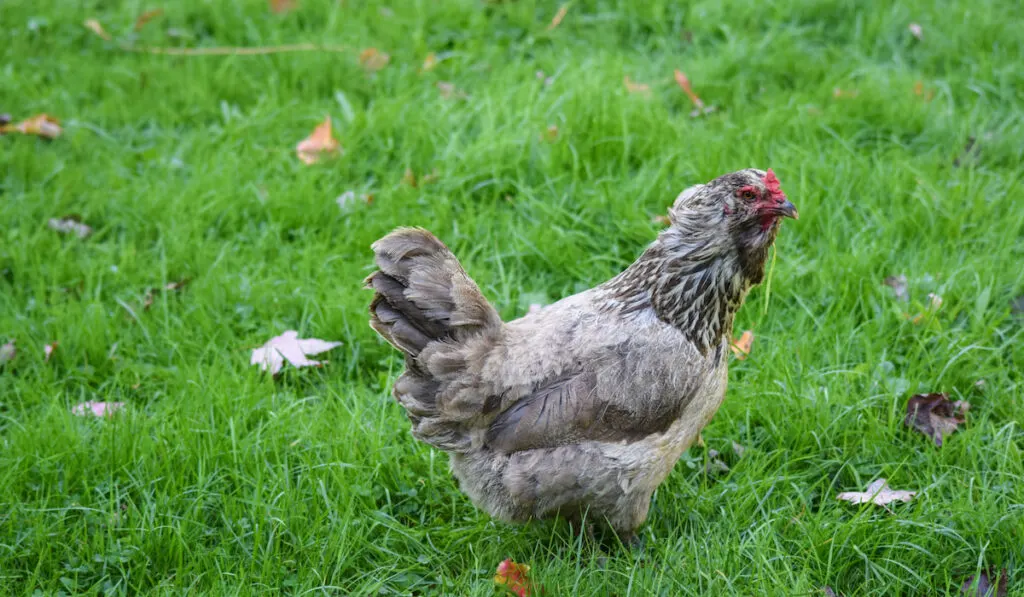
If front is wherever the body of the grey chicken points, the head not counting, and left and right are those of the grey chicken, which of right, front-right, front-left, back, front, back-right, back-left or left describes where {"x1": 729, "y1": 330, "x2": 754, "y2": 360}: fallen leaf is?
front-left

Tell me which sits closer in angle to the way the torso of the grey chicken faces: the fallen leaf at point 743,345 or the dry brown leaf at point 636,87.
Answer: the fallen leaf

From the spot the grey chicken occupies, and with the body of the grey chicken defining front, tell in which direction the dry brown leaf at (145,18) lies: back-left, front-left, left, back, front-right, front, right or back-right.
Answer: back-left

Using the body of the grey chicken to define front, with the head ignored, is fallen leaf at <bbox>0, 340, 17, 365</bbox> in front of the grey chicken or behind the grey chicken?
behind

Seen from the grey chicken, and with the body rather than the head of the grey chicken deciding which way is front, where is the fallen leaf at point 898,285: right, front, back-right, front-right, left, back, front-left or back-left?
front-left

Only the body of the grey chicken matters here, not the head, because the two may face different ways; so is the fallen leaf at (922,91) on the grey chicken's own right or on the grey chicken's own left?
on the grey chicken's own left

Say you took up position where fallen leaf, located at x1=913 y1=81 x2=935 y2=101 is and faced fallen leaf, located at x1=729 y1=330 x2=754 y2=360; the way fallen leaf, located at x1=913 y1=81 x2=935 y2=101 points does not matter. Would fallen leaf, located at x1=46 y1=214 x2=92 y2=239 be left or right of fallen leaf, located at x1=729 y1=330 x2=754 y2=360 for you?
right

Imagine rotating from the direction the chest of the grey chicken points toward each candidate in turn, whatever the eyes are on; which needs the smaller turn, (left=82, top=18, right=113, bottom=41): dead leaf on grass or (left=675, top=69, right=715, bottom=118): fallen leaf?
the fallen leaf

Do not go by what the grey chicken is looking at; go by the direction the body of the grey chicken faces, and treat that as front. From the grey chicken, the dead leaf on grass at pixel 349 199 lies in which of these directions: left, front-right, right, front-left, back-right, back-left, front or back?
back-left

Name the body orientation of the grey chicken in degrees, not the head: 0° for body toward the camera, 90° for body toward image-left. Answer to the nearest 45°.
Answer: approximately 270°

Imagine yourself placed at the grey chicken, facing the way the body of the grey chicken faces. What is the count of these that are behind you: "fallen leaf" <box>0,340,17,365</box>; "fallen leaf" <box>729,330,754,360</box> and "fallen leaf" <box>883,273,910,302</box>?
1

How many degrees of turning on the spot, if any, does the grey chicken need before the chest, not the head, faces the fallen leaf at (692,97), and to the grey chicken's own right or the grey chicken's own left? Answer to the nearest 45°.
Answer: approximately 90° to the grey chicken's own left

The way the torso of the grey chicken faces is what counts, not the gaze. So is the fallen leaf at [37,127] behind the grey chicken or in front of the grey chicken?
behind

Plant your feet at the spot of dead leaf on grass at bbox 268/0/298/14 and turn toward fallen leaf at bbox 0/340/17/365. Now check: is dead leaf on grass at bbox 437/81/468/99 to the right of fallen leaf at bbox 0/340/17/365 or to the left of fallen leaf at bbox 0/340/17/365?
left

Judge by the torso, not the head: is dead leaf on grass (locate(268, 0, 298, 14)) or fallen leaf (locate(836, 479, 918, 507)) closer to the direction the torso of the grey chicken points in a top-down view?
the fallen leaf

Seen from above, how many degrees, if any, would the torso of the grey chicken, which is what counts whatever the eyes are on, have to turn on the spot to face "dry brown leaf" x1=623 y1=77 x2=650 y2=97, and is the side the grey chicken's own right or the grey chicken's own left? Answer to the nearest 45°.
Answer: approximately 90° to the grey chicken's own left

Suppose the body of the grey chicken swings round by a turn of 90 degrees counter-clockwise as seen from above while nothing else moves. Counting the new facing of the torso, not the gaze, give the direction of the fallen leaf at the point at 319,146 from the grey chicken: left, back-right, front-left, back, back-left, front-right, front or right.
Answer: front-left
